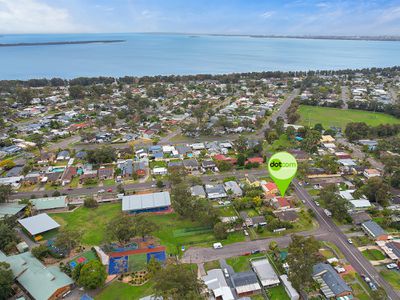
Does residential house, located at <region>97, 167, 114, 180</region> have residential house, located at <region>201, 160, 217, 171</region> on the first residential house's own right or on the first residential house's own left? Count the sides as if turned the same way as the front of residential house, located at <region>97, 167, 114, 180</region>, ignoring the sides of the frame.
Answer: on the first residential house's own left

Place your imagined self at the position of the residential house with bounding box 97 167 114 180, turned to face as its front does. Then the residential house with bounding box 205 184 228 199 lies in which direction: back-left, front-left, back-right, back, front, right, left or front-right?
front-left

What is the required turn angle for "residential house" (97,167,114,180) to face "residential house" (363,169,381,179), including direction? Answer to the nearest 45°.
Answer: approximately 90° to its left

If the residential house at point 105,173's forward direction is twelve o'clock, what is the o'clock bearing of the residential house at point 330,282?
the residential house at point 330,282 is roughly at 11 o'clock from the residential house at point 105,173.

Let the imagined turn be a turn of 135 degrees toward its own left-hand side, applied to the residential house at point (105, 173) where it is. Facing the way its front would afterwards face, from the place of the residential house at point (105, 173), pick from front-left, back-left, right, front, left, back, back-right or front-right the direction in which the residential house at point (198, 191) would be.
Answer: right

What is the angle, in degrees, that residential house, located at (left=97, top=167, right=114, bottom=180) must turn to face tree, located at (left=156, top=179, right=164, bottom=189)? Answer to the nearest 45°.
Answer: approximately 45° to its left

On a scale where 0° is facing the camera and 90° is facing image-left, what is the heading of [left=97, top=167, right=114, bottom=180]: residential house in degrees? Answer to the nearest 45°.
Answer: approximately 0°

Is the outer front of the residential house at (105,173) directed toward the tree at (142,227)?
yes

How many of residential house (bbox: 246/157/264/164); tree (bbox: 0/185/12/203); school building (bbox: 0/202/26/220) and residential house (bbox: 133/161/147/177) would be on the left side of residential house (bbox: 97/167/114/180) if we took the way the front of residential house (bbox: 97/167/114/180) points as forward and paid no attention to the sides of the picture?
2

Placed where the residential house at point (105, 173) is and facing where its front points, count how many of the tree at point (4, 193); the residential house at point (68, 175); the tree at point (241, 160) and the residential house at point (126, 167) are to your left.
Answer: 2

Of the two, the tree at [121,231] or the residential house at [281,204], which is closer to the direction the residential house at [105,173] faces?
the tree

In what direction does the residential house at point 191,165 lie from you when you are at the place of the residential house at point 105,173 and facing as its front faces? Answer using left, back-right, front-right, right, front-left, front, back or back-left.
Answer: left

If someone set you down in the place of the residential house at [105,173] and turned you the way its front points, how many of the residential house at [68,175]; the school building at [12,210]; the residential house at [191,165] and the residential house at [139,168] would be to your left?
2

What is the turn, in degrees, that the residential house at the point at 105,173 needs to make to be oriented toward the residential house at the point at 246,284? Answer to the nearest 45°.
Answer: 0° — it already faces it

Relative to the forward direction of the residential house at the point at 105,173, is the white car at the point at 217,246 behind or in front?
in front

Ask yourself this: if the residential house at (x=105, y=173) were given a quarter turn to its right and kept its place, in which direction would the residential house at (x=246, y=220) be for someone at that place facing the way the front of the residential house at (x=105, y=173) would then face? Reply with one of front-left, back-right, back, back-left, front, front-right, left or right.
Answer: back-left

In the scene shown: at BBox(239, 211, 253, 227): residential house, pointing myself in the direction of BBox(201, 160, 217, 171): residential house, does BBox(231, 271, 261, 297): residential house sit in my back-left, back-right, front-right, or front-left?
back-left

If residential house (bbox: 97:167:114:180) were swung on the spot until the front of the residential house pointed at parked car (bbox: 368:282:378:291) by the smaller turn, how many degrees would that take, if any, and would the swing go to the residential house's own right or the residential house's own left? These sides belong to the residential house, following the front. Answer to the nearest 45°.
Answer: approximately 45° to the residential house's own left

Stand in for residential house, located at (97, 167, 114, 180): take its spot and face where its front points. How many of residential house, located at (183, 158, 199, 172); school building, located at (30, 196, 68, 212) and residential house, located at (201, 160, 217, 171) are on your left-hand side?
2

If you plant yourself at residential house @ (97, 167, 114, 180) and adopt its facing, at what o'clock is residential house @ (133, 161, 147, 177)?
residential house @ (133, 161, 147, 177) is roughly at 9 o'clock from residential house @ (97, 167, 114, 180).
